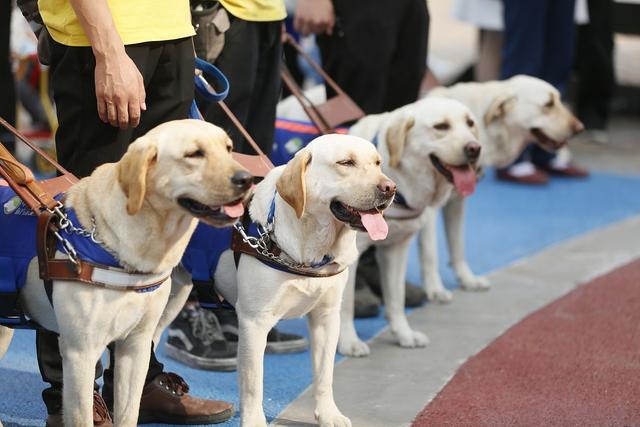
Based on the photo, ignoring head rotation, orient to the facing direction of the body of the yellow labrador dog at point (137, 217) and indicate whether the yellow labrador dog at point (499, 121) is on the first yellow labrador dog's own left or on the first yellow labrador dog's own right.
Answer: on the first yellow labrador dog's own left

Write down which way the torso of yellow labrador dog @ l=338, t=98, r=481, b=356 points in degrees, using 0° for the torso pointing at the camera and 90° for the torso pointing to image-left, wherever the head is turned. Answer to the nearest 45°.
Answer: approximately 315°

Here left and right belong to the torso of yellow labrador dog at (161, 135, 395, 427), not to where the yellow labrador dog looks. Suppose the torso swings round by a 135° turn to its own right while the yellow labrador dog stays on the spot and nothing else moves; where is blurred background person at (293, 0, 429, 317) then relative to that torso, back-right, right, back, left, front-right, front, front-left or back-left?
right

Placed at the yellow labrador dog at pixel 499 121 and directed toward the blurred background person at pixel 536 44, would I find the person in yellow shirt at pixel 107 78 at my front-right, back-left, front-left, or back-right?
back-left

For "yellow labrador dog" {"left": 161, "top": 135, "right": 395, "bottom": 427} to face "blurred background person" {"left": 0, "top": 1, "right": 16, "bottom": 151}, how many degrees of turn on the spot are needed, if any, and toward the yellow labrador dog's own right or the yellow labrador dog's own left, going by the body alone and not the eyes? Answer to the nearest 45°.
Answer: approximately 180°

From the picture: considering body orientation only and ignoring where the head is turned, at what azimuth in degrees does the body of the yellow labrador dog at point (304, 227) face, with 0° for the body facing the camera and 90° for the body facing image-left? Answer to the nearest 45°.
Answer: approximately 315°

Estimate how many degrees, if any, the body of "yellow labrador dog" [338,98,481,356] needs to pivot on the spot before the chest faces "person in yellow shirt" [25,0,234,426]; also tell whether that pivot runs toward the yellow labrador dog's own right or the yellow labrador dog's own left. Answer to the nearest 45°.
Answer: approximately 90° to the yellow labrador dog's own right
